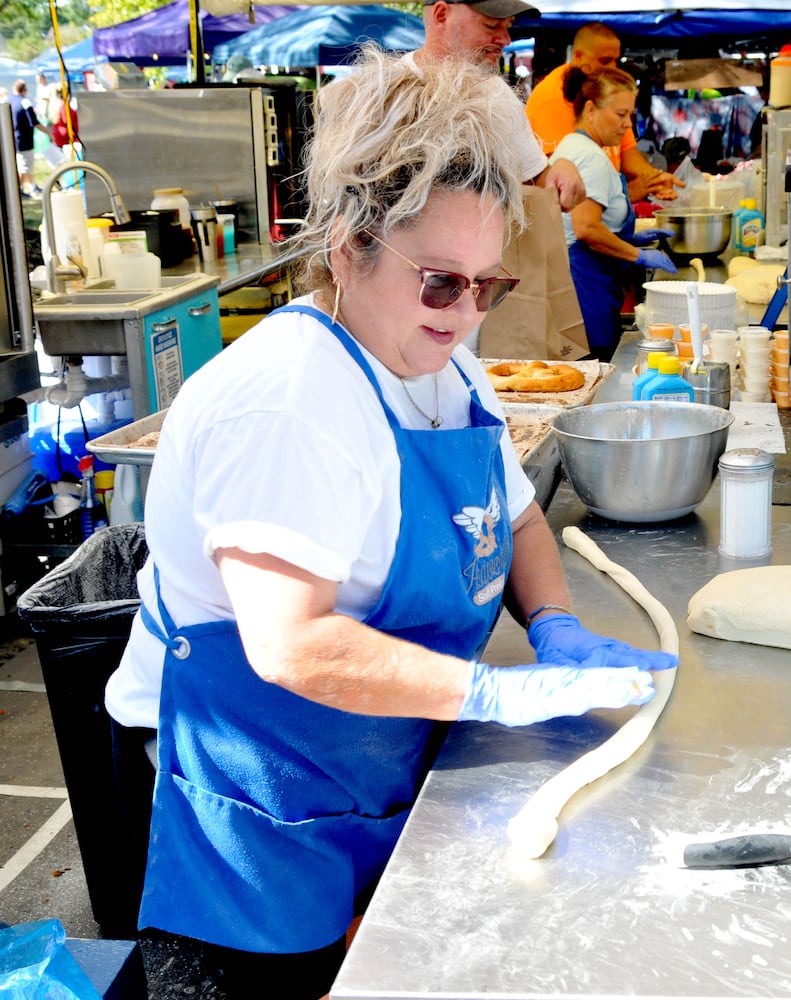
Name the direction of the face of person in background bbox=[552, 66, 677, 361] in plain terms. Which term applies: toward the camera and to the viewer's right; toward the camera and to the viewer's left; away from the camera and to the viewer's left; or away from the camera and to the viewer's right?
toward the camera and to the viewer's right

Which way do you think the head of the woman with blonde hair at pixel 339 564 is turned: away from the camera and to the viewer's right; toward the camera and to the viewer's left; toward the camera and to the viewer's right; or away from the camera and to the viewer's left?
toward the camera and to the viewer's right

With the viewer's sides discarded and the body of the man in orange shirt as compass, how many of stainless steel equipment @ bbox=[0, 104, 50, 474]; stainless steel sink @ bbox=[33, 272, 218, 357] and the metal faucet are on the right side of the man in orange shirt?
3

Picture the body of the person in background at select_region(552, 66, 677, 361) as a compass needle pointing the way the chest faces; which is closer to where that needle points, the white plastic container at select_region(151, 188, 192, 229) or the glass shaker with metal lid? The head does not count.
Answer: the glass shaker with metal lid

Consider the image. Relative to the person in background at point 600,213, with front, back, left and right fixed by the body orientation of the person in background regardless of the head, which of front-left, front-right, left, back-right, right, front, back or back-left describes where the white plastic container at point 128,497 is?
back-right

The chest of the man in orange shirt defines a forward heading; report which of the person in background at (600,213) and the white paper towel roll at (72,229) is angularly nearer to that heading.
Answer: the person in background

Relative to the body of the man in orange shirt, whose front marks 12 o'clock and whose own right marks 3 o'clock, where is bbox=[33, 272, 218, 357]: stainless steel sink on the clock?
The stainless steel sink is roughly at 3 o'clock from the man in orange shirt.

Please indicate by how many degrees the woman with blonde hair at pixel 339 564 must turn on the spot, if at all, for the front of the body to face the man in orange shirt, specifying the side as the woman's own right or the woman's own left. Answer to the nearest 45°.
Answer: approximately 135° to the woman's own left
